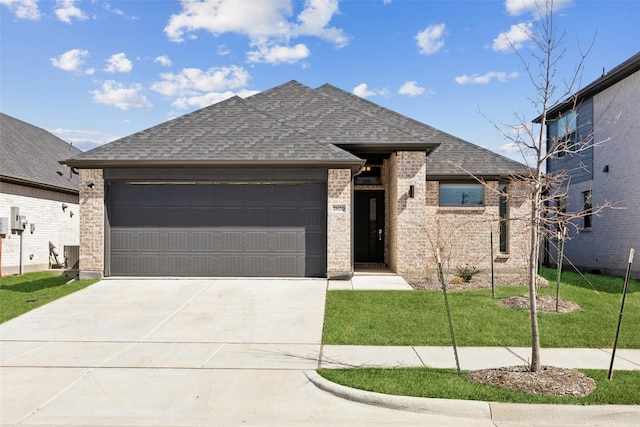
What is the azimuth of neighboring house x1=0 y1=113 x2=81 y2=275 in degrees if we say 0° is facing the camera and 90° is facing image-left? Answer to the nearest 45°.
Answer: approximately 45°

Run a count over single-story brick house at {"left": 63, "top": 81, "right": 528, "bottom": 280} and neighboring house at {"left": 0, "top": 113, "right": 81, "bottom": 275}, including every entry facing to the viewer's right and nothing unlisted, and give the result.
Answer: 0

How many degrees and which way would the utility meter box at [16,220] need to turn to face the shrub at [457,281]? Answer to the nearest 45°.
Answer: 0° — it already faces it

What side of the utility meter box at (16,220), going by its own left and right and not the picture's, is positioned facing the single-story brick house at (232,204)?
front

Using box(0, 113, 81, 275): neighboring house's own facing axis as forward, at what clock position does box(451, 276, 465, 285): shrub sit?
The shrub is roughly at 9 o'clock from the neighboring house.

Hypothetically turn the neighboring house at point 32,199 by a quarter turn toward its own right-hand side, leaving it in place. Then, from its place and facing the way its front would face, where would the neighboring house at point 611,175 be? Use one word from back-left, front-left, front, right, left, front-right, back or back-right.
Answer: back

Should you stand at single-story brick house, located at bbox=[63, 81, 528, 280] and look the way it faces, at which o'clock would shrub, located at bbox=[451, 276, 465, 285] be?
The shrub is roughly at 11 o'clock from the single-story brick house.

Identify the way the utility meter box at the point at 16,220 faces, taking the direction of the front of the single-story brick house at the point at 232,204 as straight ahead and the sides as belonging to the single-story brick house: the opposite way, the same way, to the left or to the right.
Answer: to the left

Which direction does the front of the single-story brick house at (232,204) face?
toward the camera

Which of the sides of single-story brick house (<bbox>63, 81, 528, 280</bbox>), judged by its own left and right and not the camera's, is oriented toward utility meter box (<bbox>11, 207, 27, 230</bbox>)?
right

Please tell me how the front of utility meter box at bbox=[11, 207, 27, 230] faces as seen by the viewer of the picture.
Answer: facing the viewer and to the right of the viewer

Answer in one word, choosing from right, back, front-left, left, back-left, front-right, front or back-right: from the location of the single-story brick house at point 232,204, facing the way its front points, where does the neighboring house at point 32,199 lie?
back-right

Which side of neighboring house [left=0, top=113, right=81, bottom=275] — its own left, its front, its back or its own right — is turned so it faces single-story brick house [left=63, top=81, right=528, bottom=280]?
left
